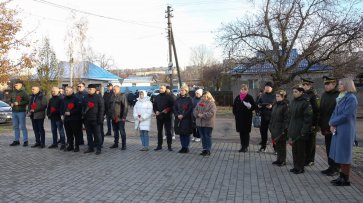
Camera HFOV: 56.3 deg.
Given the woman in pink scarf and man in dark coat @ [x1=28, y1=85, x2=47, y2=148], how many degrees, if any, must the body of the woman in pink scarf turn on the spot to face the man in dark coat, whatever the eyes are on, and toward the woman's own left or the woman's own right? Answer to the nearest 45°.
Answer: approximately 90° to the woman's own right

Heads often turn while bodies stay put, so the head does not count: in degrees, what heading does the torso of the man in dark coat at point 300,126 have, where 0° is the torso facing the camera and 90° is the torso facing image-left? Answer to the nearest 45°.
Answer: approximately 45°

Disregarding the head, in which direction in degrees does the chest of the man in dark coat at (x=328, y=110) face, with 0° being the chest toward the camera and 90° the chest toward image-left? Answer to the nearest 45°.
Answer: approximately 45°

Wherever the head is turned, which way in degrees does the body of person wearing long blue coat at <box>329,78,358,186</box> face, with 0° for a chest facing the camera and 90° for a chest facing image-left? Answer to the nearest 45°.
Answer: approximately 90°

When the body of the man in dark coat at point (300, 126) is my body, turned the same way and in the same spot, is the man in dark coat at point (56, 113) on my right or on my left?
on my right

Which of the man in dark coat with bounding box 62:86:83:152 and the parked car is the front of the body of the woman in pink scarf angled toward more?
the man in dark coat

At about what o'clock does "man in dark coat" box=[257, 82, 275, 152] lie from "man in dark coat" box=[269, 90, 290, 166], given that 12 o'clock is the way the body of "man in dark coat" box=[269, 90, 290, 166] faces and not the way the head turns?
"man in dark coat" box=[257, 82, 275, 152] is roughly at 4 o'clock from "man in dark coat" box=[269, 90, 290, 166].

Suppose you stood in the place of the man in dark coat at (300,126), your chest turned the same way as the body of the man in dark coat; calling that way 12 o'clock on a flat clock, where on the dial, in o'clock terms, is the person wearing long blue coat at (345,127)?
The person wearing long blue coat is roughly at 9 o'clock from the man in dark coat.

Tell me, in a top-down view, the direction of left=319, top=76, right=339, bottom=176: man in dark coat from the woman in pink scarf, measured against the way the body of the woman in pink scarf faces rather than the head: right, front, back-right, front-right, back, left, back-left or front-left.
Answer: front-left
